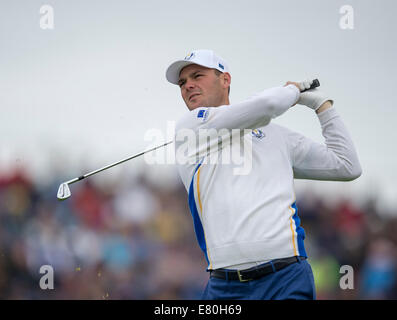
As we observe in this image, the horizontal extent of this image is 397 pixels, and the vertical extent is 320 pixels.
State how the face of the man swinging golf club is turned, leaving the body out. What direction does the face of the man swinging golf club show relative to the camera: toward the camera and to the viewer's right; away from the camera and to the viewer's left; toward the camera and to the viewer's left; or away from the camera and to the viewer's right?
toward the camera and to the viewer's left

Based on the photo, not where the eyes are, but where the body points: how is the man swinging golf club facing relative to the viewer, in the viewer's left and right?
facing the viewer
